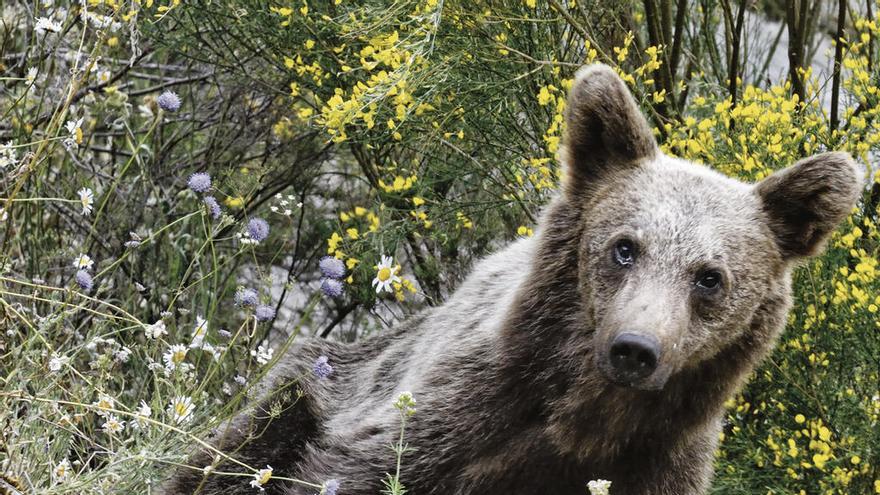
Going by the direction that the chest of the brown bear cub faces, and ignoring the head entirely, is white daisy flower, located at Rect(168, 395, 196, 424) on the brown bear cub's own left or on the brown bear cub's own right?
on the brown bear cub's own right

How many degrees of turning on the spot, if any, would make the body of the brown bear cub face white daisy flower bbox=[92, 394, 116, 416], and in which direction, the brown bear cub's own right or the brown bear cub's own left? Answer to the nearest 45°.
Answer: approximately 135° to the brown bear cub's own right

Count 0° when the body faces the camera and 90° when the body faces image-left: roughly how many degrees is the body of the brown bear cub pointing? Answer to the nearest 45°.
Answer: approximately 315°

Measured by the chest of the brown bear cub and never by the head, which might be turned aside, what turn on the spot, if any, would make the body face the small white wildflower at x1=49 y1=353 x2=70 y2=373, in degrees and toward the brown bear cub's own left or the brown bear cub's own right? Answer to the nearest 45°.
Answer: approximately 135° to the brown bear cub's own right

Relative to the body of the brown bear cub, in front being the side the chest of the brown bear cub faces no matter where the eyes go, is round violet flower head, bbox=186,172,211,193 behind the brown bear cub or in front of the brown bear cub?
behind

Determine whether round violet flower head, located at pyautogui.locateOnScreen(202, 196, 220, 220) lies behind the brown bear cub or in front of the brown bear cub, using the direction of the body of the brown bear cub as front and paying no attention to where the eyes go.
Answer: behind
